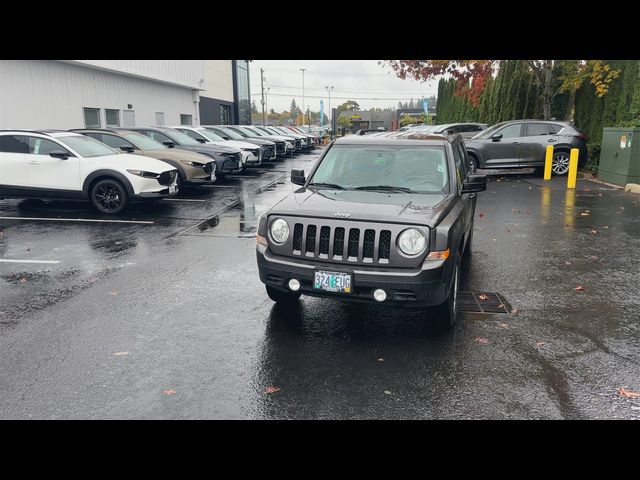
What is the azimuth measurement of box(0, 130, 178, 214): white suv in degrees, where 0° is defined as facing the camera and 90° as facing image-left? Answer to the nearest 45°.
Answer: approximately 315°

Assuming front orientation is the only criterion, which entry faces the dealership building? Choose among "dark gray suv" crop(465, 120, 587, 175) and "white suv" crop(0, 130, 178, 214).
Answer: the dark gray suv

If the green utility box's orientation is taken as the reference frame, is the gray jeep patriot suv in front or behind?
in front

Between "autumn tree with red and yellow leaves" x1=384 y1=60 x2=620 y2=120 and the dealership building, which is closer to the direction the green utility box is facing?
the dealership building

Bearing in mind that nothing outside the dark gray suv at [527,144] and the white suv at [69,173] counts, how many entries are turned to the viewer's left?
1

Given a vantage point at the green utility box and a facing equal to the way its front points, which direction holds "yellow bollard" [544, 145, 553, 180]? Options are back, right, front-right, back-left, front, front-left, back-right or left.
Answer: right

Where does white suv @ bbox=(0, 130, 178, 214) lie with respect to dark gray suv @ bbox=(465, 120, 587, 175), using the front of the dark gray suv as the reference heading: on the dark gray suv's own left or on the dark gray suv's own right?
on the dark gray suv's own left

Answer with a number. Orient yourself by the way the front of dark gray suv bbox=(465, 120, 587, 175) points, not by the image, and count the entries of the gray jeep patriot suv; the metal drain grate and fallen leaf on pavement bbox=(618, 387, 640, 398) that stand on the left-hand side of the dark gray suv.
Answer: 3

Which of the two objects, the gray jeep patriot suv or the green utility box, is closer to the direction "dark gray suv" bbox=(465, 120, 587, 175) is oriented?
the gray jeep patriot suv

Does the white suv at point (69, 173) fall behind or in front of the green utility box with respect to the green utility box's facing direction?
in front

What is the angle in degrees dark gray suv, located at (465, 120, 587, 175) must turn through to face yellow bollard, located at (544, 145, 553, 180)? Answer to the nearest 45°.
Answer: approximately 135° to its left

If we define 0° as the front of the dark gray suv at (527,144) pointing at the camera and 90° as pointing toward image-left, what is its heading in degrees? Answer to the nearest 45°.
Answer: approximately 90°

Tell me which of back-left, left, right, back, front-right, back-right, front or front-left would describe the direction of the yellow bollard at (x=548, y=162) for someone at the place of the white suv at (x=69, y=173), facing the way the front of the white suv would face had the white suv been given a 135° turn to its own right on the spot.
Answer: back

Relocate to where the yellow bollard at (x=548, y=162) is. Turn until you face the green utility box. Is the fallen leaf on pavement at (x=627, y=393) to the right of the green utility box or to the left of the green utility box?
right

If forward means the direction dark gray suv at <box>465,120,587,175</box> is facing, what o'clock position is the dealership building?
The dealership building is roughly at 12 o'clock from the dark gray suv.
